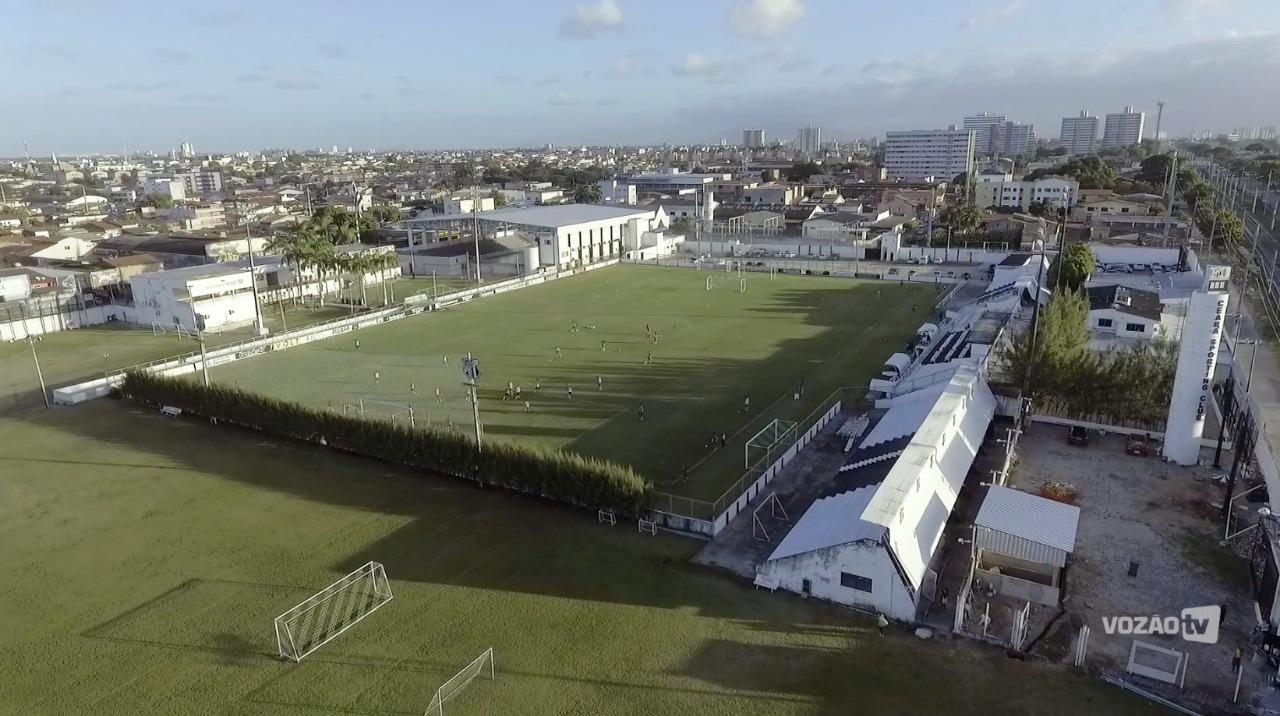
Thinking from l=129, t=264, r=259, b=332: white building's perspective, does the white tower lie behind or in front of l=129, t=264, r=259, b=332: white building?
in front

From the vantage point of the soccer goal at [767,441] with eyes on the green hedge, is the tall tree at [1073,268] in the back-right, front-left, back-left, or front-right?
back-right

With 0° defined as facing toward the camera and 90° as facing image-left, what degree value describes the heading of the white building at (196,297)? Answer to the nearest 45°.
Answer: approximately 315°

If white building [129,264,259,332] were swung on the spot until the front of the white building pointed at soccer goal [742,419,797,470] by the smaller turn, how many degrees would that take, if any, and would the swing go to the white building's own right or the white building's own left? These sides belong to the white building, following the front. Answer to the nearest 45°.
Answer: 0° — it already faces it

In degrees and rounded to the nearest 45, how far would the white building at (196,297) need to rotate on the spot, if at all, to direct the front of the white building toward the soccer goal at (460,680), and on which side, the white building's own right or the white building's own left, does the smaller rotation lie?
approximately 45° to the white building's own right

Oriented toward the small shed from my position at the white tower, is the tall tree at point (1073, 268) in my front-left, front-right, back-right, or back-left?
back-right

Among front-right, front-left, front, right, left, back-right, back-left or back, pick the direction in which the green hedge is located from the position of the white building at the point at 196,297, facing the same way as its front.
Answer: front-right
